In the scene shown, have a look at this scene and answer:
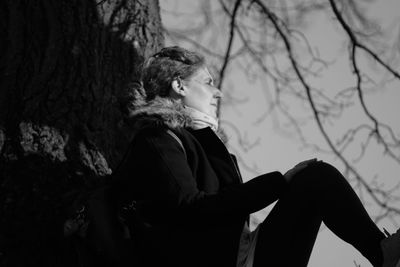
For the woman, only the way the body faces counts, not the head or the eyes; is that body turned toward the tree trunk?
no

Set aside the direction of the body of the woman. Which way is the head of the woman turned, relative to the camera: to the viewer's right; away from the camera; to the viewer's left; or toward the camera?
to the viewer's right

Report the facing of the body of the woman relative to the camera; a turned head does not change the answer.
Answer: to the viewer's right
